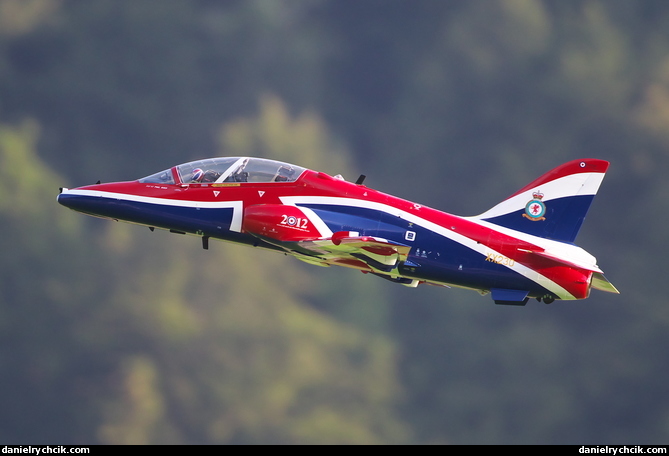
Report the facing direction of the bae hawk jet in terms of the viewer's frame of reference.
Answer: facing to the left of the viewer

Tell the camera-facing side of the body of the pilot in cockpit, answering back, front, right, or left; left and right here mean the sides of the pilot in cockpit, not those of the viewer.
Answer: left

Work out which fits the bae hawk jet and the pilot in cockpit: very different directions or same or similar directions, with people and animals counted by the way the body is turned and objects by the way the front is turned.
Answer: same or similar directions
